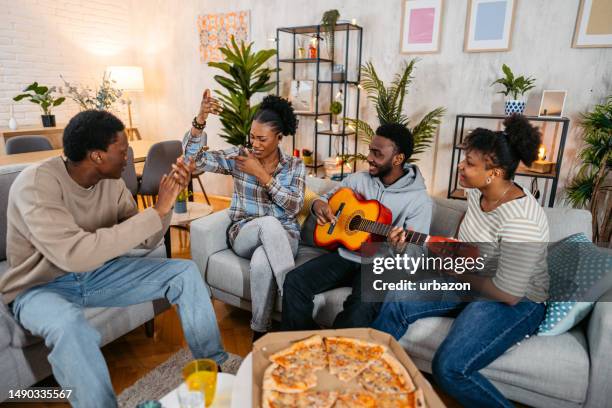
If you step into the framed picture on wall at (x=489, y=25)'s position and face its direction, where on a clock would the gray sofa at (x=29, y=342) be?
The gray sofa is roughly at 1 o'clock from the framed picture on wall.

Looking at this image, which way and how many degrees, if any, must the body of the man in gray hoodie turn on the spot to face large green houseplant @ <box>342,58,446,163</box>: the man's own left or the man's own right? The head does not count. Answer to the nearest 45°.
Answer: approximately 135° to the man's own right

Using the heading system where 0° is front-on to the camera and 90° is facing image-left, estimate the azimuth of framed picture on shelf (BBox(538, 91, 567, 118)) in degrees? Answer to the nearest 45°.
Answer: approximately 0°

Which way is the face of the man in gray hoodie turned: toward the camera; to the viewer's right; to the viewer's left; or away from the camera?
to the viewer's left

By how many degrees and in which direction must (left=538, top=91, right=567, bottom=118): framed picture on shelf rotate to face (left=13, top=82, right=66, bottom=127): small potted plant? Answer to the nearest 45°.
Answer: approximately 90° to its right

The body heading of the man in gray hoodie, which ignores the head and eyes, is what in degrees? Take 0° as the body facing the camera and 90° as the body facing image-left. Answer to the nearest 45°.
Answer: approximately 45°

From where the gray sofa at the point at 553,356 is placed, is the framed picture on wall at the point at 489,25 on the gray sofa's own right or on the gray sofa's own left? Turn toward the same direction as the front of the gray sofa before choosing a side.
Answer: on the gray sofa's own right

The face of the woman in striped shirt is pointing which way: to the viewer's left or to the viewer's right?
to the viewer's left

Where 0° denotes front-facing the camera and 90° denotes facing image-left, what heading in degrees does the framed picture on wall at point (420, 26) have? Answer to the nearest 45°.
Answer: approximately 0°

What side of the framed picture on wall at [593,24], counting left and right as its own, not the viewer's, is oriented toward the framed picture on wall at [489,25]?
right

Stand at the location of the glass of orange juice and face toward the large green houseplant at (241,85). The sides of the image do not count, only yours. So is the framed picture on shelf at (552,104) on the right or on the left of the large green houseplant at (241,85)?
right
